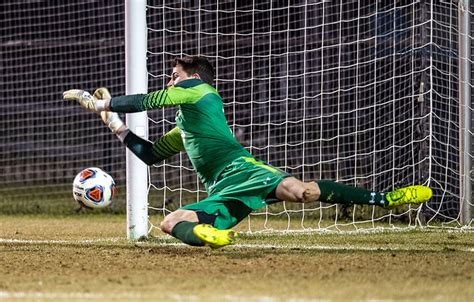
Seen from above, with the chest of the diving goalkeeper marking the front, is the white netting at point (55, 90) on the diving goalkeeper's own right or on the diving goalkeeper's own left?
on the diving goalkeeper's own right

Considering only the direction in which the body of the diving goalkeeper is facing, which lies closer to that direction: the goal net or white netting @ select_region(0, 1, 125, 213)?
the white netting

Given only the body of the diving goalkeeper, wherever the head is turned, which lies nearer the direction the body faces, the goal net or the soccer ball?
the soccer ball

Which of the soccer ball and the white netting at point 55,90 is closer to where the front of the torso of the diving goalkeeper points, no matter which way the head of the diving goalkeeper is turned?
the soccer ball

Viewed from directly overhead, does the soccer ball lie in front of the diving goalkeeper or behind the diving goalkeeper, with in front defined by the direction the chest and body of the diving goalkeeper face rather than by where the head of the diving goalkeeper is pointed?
in front

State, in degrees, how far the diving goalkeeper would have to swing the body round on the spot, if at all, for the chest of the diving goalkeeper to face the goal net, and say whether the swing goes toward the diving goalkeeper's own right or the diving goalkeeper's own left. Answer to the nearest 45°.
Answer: approximately 135° to the diving goalkeeper's own right
